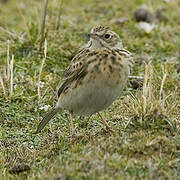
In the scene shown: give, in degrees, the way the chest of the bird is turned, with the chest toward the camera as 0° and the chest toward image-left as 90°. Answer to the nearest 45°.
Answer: approximately 315°

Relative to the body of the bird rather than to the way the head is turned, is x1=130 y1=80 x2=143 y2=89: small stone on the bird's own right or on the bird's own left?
on the bird's own left

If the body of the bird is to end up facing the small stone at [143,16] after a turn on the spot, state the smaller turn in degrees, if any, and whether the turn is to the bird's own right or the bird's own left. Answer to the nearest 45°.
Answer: approximately 135° to the bird's own left

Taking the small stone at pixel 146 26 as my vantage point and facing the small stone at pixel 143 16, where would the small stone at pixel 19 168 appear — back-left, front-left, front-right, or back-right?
back-left

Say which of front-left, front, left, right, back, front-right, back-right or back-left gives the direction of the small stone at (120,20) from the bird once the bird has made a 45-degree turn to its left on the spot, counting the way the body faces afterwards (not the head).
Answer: left

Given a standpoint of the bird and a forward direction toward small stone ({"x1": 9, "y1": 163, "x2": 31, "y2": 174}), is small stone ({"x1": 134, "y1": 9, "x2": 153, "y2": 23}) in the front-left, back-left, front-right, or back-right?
back-right

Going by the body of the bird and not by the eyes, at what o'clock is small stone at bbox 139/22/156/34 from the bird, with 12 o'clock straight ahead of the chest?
The small stone is roughly at 8 o'clock from the bird.

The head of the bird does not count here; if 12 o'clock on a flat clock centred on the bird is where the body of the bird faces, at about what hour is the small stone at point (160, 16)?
The small stone is roughly at 8 o'clock from the bird.
